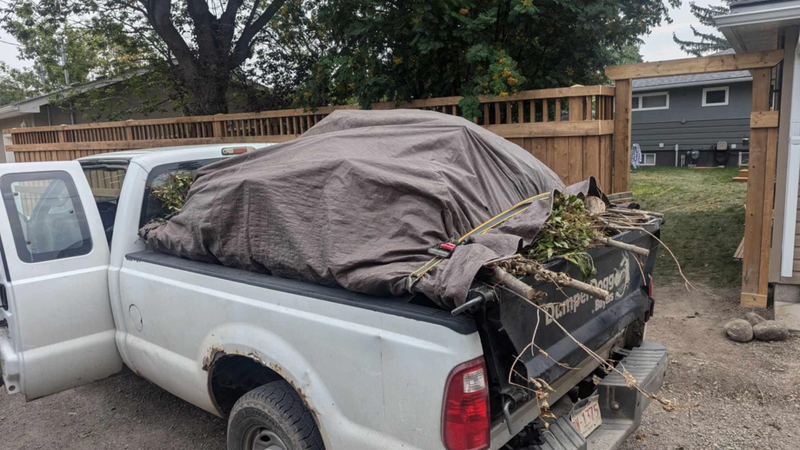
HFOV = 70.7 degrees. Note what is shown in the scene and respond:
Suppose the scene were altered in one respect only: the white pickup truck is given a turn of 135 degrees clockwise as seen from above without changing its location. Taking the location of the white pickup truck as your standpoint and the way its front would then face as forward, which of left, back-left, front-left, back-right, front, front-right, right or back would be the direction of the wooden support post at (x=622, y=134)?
front-left

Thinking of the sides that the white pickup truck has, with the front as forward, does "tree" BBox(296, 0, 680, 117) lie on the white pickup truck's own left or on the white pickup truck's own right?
on the white pickup truck's own right

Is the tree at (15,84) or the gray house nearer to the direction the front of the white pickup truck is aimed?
the tree

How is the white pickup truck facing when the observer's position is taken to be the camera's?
facing away from the viewer and to the left of the viewer

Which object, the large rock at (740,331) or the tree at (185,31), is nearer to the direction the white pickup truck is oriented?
the tree

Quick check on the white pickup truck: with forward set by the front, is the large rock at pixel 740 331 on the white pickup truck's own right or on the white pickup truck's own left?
on the white pickup truck's own right

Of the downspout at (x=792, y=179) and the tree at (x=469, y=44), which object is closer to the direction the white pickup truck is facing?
the tree
